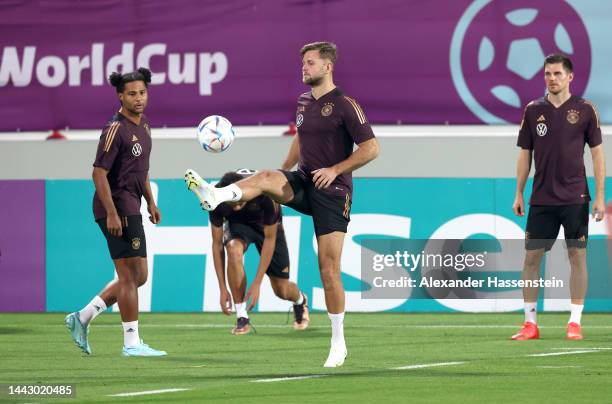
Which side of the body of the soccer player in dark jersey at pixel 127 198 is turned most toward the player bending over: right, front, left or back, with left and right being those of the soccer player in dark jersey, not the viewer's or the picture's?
left

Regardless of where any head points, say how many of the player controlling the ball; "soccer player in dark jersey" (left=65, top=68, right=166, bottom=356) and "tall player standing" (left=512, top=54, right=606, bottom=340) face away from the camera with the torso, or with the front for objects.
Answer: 0

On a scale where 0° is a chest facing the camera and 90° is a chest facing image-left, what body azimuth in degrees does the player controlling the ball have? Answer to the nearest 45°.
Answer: approximately 45°

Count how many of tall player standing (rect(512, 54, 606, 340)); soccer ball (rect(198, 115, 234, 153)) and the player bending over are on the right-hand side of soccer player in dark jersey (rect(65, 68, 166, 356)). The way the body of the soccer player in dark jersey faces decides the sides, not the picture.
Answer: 0

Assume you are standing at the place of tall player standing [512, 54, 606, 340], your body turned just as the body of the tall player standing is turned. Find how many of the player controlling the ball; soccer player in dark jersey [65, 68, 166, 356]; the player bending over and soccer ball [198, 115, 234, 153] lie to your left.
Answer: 0

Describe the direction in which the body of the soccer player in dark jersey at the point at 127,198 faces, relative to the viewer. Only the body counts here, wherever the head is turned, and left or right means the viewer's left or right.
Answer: facing the viewer and to the right of the viewer

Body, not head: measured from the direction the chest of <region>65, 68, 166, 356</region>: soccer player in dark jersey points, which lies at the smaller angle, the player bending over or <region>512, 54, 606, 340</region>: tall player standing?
the tall player standing

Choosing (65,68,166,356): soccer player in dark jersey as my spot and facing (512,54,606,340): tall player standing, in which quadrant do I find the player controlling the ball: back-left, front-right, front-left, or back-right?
front-right

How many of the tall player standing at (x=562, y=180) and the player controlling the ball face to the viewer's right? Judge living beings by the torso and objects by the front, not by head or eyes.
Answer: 0

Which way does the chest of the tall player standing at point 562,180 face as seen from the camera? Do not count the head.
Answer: toward the camera

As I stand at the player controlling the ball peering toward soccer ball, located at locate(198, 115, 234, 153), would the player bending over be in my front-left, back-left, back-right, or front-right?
front-right

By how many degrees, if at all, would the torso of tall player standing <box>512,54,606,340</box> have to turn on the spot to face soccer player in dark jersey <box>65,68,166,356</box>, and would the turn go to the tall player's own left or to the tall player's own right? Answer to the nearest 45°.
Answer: approximately 45° to the tall player's own right
